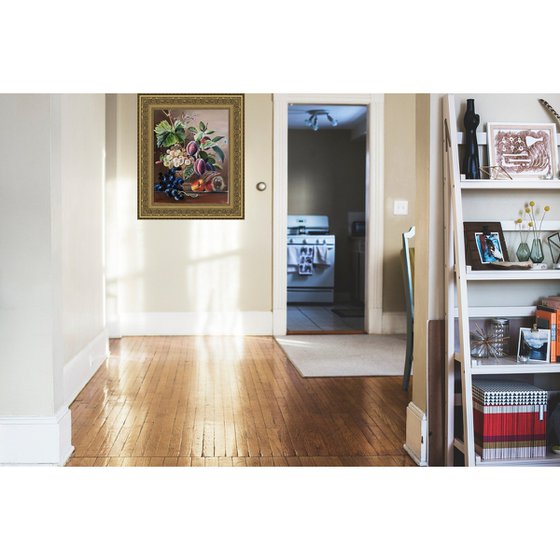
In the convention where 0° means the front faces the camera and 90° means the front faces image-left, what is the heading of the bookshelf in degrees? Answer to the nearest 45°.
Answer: approximately 0°

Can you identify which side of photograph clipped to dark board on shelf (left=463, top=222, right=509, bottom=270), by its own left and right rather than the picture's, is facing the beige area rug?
back

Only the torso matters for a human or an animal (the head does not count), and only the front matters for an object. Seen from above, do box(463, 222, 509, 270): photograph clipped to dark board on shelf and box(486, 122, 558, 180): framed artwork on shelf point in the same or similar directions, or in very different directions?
same or similar directions

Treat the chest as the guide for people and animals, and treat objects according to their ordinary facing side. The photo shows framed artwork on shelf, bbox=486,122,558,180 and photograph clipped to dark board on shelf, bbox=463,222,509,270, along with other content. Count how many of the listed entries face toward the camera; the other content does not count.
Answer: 2

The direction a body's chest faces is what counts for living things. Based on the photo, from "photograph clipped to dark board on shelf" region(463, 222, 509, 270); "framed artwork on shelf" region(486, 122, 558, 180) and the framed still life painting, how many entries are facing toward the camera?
3

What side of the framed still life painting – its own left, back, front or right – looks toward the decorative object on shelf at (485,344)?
front

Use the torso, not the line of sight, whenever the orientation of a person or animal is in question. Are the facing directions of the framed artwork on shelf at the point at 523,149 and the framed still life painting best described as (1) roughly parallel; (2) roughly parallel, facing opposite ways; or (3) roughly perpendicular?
roughly parallel

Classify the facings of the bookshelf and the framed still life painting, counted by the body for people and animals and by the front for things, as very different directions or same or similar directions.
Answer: same or similar directions

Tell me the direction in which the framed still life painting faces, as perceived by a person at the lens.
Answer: facing the viewer

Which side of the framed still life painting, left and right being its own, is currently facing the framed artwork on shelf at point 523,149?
front
